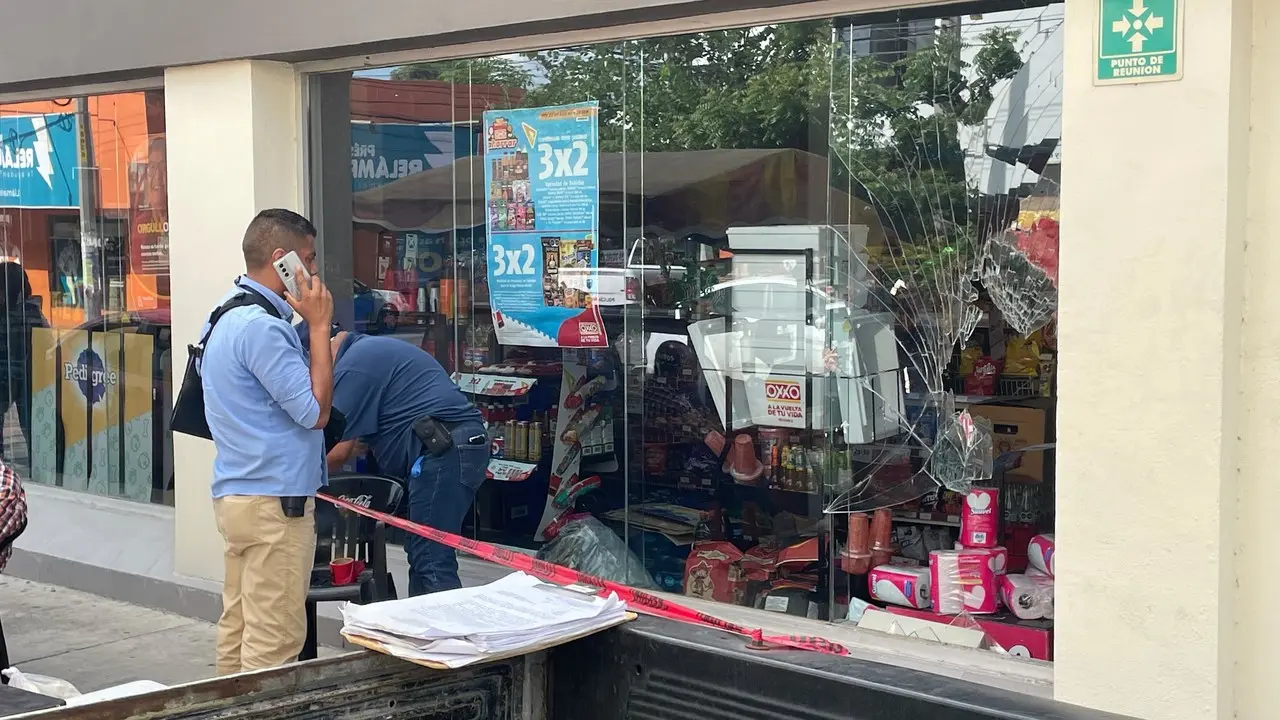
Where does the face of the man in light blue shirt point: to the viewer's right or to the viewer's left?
to the viewer's right

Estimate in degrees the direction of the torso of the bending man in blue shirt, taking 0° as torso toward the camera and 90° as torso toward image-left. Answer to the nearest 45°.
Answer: approximately 90°

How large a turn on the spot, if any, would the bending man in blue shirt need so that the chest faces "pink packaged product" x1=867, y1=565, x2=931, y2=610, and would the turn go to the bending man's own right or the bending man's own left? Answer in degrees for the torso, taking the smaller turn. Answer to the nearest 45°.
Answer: approximately 180°

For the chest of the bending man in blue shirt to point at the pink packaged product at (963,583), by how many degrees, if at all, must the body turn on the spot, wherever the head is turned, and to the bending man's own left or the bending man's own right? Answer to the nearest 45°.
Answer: approximately 180°

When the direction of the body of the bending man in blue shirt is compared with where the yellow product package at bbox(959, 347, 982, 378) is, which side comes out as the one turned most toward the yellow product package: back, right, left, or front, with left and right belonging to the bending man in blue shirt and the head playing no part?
back

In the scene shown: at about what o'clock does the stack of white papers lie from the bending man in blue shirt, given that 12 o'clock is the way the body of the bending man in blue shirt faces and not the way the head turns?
The stack of white papers is roughly at 9 o'clock from the bending man in blue shirt.
